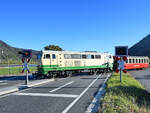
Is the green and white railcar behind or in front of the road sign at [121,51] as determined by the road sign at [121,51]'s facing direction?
behind

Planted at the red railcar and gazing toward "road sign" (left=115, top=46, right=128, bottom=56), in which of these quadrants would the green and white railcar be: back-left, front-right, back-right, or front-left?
front-right

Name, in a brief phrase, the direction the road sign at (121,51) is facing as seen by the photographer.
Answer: facing the viewer

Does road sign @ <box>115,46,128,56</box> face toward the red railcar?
no

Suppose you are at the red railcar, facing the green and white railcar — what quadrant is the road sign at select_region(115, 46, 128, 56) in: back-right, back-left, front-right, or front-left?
front-left
